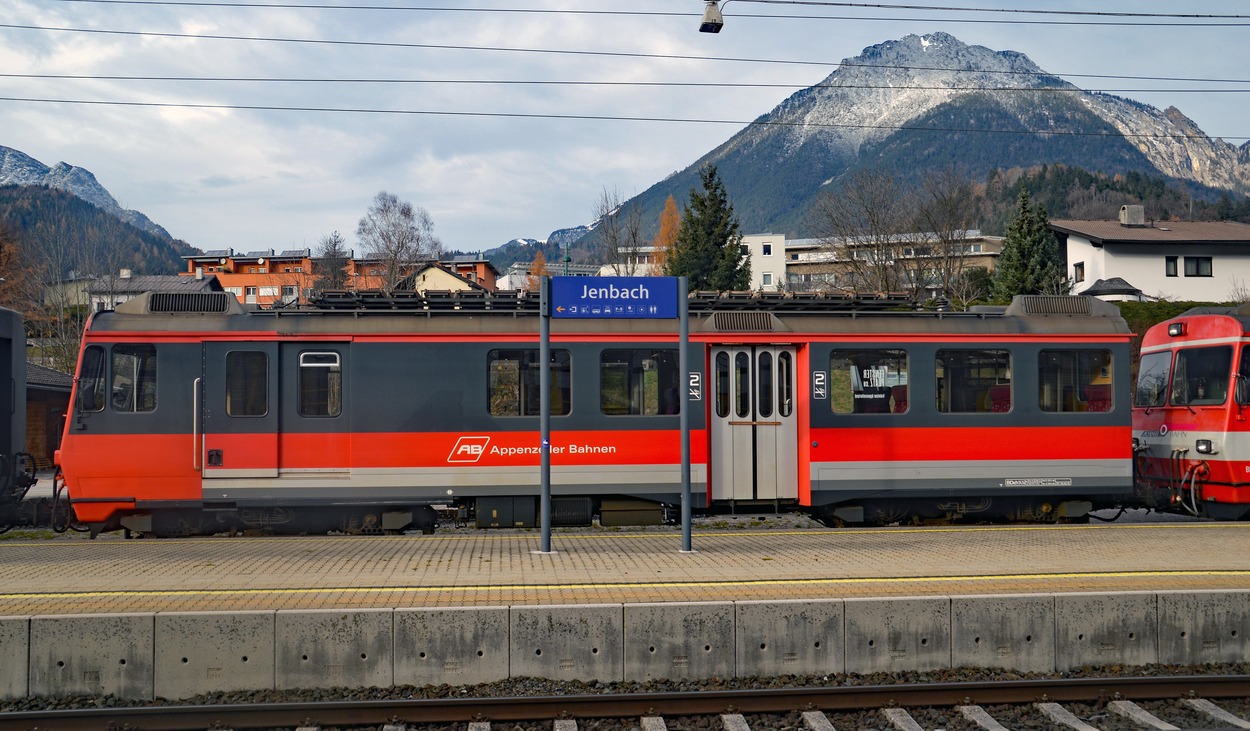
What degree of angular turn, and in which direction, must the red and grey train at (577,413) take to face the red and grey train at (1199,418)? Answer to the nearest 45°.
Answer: approximately 180°

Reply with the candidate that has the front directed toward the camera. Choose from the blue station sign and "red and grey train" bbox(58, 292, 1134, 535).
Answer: the blue station sign

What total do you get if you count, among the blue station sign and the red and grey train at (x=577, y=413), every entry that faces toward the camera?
1

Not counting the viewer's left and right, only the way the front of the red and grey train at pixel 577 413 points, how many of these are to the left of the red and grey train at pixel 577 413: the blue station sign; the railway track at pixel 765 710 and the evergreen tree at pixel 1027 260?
2

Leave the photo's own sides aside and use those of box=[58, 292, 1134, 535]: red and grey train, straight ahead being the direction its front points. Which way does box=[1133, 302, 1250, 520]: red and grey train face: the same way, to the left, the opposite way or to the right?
the same way

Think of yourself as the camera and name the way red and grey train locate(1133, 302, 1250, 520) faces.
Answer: facing the viewer and to the left of the viewer

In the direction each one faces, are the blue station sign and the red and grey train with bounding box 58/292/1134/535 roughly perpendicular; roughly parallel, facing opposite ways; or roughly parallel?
roughly perpendicular

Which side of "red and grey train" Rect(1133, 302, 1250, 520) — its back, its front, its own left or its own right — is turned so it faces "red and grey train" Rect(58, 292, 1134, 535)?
front

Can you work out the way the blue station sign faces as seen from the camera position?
facing the viewer

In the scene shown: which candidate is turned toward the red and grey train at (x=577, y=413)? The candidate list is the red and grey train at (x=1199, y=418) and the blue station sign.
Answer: the red and grey train at (x=1199, y=418)

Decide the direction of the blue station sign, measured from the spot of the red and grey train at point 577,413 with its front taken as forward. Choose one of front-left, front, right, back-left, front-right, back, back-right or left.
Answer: left

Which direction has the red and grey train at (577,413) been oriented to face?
to the viewer's left

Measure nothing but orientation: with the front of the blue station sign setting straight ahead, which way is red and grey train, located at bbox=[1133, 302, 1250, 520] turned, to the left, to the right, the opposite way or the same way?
to the right

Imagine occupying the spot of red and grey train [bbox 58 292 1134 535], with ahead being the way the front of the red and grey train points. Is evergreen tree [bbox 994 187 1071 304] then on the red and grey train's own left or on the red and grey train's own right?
on the red and grey train's own right

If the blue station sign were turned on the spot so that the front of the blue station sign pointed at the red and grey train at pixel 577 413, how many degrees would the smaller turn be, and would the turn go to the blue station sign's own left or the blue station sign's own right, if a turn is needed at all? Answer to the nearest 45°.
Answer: approximately 180°

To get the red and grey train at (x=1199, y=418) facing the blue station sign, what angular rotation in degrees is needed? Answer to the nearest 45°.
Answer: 0° — it already faces it

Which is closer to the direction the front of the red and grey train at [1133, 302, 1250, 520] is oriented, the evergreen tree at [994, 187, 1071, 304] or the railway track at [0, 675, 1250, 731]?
the railway track
